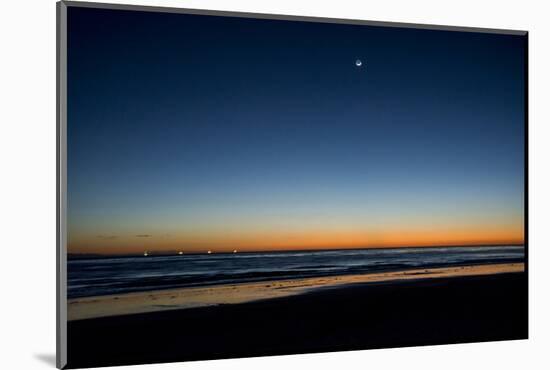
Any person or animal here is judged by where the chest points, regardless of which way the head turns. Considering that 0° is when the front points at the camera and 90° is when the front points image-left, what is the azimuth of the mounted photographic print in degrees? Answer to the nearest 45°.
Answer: approximately 315°
